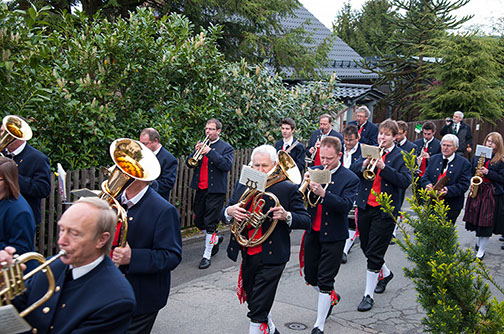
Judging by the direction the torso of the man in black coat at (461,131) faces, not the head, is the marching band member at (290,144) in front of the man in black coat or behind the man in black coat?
in front

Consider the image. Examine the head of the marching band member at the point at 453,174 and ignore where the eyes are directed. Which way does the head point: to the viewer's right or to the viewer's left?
to the viewer's left

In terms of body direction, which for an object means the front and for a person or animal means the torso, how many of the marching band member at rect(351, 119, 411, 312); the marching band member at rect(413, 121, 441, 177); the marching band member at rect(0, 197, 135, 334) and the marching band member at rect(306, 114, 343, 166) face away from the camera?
0

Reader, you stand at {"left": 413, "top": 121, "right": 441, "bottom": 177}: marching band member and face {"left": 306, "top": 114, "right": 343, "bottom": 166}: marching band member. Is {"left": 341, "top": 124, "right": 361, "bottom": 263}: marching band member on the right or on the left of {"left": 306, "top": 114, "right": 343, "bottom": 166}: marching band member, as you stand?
left

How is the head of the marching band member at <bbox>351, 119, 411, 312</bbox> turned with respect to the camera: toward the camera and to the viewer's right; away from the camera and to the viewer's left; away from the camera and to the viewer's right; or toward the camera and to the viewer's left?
toward the camera and to the viewer's left

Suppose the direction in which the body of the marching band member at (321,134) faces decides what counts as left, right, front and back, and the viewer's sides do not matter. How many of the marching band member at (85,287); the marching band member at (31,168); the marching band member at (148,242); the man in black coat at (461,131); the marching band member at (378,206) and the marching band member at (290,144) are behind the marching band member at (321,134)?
1

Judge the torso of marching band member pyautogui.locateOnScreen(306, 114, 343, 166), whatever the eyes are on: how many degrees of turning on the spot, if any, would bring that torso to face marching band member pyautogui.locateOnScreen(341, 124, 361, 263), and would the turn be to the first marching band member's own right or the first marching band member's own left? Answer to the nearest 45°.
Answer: approximately 45° to the first marching band member's own left

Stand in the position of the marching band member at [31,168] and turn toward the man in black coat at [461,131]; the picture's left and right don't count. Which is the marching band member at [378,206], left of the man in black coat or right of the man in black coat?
right

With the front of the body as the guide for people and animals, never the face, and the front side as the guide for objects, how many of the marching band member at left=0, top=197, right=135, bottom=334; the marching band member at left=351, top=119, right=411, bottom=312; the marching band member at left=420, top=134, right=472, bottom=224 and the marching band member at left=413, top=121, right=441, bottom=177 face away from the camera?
0

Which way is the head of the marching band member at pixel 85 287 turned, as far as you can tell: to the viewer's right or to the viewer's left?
to the viewer's left

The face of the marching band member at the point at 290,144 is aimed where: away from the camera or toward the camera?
toward the camera

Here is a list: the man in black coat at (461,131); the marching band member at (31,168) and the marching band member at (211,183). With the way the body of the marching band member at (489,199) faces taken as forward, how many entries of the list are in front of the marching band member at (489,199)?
2

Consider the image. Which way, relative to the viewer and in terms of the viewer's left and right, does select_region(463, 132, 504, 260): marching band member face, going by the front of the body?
facing the viewer and to the left of the viewer
